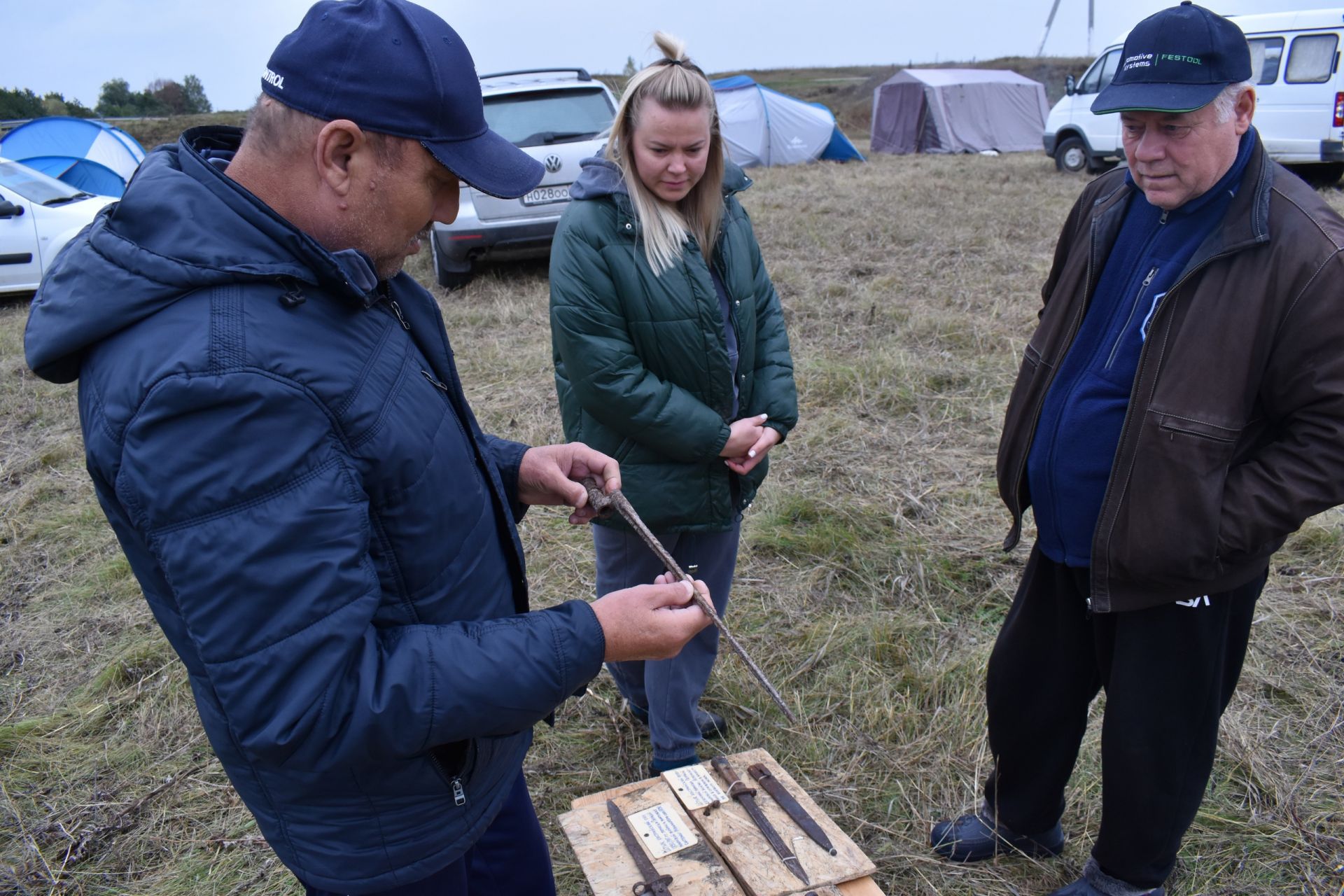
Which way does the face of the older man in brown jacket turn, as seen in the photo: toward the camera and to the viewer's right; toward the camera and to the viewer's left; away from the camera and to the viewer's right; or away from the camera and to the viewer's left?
toward the camera and to the viewer's left

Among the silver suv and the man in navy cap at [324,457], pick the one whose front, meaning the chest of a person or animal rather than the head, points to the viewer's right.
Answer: the man in navy cap

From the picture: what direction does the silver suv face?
away from the camera

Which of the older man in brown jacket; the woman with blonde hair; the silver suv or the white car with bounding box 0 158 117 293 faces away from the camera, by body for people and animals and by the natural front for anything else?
the silver suv

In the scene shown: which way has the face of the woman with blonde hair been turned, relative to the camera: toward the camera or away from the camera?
toward the camera

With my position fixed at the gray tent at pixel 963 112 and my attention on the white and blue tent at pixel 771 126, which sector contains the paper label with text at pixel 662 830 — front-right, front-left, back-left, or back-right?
front-left

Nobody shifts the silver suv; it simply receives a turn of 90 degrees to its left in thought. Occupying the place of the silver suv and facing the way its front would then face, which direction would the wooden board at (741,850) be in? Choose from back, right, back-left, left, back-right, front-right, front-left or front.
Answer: left

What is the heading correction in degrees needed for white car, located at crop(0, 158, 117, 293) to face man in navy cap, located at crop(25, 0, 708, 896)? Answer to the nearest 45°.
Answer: approximately 45° to its right

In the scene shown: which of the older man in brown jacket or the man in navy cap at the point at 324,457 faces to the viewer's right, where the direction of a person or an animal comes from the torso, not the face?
the man in navy cap

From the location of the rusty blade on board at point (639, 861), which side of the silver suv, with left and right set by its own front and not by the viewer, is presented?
back

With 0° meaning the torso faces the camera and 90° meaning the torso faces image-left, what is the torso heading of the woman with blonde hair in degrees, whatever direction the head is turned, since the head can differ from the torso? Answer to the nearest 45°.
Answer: approximately 315°

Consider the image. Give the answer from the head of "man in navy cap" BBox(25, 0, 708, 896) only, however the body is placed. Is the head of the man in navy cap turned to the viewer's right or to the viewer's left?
to the viewer's right

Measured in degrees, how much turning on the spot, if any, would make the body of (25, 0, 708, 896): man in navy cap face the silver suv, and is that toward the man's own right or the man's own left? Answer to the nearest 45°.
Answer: approximately 90° to the man's own left

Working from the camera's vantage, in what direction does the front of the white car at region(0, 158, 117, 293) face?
facing the viewer and to the right of the viewer

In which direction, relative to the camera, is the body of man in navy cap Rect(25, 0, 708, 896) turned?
to the viewer's right
